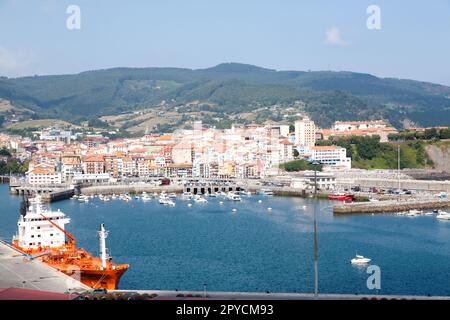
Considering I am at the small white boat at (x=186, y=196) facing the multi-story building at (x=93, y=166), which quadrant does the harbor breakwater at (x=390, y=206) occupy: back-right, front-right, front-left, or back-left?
back-right

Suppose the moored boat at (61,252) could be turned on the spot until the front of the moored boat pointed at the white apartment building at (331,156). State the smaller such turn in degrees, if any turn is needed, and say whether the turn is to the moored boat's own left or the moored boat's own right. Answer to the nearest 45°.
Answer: approximately 90° to the moored boat's own left

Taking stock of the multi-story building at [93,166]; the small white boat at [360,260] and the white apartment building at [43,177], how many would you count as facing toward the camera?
2

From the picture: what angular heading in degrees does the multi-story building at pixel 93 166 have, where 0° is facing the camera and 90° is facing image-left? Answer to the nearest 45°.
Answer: approximately 0°

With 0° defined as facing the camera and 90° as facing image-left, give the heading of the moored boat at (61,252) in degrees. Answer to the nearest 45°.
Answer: approximately 315°

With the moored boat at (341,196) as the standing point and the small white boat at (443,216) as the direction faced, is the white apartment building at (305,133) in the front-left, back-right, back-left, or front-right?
back-left

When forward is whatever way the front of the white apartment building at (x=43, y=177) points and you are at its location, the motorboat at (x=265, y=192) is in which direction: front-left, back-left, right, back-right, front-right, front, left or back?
front-left

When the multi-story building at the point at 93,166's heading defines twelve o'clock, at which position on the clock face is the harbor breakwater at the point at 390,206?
The harbor breakwater is roughly at 11 o'clock from the multi-story building.
